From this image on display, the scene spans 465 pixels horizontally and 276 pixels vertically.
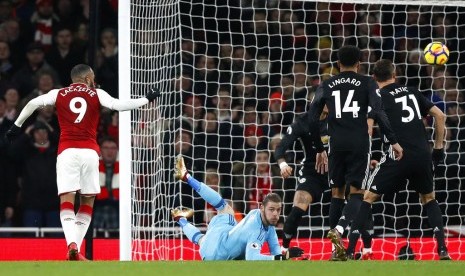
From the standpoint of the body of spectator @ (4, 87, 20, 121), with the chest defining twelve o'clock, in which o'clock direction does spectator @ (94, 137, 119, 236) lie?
spectator @ (94, 137, 119, 236) is roughly at 10 o'clock from spectator @ (4, 87, 20, 121).

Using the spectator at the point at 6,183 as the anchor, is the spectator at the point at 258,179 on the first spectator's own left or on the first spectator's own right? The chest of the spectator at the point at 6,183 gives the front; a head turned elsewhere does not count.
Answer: on the first spectator's own left

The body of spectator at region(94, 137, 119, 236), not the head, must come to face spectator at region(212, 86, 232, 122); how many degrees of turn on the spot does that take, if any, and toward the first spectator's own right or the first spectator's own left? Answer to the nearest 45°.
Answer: approximately 90° to the first spectator's own left

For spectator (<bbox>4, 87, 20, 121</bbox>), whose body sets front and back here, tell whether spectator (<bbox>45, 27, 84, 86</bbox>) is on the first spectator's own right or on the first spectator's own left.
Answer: on the first spectator's own left

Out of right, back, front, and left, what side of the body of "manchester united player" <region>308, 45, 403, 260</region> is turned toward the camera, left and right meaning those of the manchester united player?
back

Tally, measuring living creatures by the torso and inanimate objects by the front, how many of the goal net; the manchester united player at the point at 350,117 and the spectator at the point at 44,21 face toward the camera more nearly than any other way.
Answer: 2

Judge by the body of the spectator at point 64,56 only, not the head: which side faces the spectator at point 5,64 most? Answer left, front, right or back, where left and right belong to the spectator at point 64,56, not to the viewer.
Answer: right

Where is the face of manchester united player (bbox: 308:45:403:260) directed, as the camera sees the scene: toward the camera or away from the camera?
away from the camera

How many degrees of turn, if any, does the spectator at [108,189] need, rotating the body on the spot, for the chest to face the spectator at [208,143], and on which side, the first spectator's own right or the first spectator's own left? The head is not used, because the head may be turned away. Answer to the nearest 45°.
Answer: approximately 90° to the first spectator's own left
